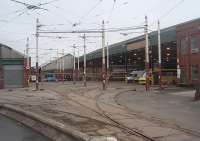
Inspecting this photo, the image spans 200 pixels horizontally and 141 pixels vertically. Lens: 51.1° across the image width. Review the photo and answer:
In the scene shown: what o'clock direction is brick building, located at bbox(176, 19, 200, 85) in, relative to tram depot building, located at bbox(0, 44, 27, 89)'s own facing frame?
The brick building is roughly at 10 o'clock from the tram depot building.

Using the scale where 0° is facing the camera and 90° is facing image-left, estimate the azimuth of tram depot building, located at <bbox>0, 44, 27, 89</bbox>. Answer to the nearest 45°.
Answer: approximately 0°
